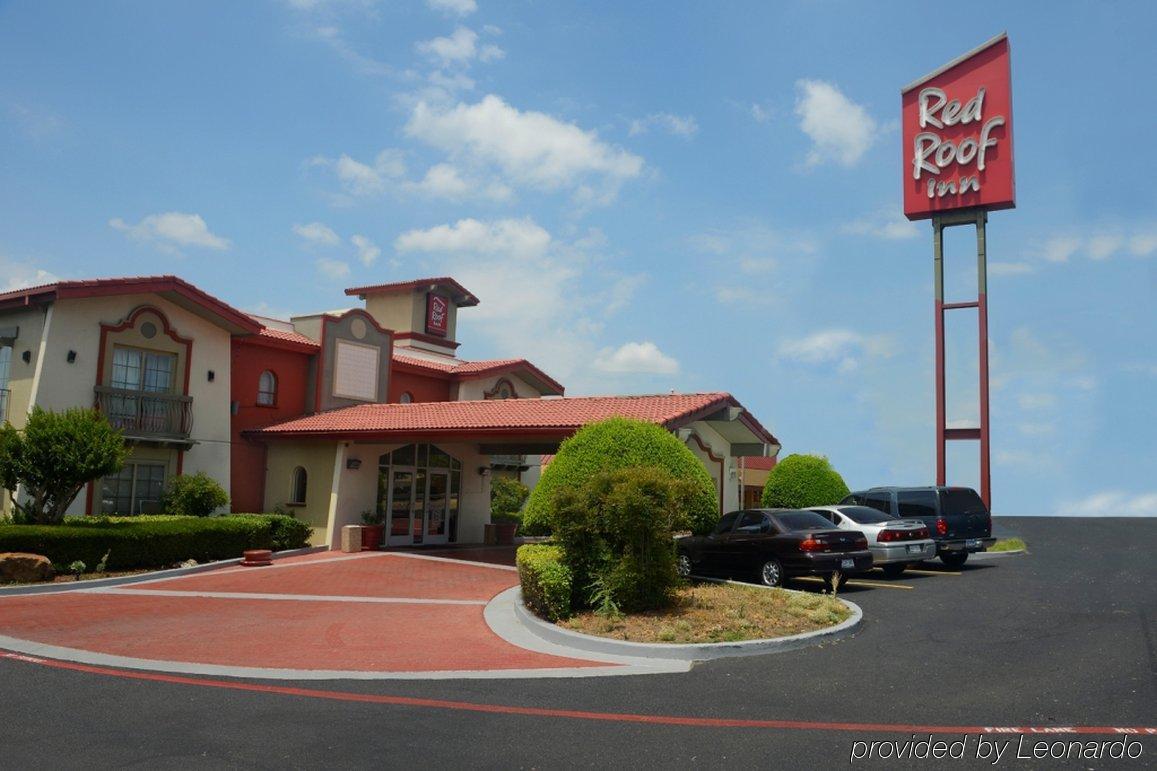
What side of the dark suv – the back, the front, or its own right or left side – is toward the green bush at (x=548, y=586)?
left

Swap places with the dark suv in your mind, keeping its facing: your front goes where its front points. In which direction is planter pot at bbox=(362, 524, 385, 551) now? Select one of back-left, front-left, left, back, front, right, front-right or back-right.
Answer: front-left

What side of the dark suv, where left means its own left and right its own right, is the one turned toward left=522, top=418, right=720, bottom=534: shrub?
left

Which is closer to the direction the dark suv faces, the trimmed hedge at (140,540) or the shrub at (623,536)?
the trimmed hedge

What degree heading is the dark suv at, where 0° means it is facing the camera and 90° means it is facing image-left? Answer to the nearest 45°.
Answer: approximately 135°

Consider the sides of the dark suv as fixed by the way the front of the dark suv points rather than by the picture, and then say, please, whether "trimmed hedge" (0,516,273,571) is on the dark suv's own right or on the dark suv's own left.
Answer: on the dark suv's own left

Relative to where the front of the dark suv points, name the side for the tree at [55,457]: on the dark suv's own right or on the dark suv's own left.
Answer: on the dark suv's own left

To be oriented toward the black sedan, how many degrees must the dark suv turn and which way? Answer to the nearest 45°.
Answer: approximately 90° to its left

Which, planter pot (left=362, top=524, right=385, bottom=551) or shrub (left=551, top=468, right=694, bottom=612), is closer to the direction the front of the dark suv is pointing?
the planter pot
